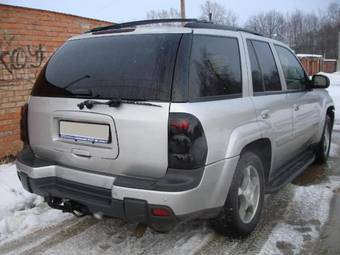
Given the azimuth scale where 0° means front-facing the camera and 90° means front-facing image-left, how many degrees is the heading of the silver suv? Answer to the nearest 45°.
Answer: approximately 225°
